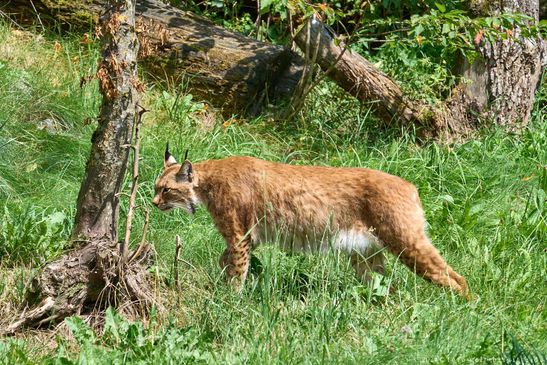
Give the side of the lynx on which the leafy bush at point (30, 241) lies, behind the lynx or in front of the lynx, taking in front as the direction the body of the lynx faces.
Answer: in front

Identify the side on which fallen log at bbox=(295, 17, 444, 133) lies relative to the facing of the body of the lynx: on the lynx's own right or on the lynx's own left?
on the lynx's own right

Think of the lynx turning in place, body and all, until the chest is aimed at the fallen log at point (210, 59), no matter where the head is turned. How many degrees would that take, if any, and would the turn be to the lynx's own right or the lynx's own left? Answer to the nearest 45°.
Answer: approximately 45° to the lynx's own right

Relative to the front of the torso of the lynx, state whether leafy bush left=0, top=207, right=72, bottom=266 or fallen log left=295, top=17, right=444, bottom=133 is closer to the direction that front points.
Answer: the leafy bush

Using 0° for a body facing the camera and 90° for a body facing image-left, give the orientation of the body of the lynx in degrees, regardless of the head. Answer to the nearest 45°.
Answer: approximately 90°

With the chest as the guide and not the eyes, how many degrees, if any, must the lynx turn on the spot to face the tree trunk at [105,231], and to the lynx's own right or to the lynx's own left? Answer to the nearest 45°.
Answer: approximately 45° to the lynx's own left

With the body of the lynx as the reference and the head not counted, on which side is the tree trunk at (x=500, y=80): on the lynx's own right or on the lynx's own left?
on the lynx's own right
